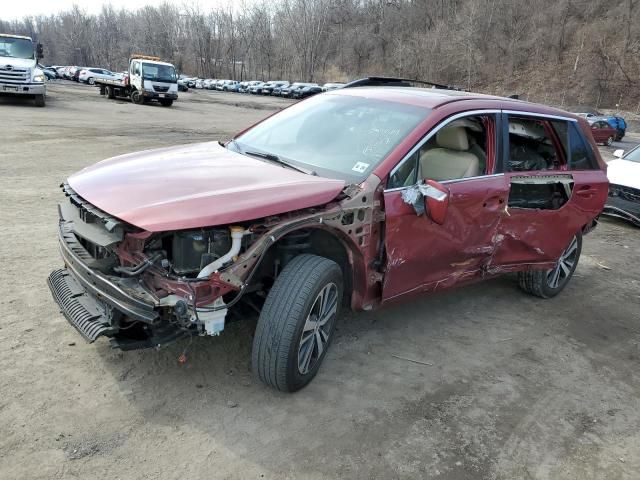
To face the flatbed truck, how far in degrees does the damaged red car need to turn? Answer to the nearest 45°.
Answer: approximately 135° to its right

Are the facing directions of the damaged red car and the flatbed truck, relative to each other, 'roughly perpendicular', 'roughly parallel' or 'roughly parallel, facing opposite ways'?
roughly perpendicular

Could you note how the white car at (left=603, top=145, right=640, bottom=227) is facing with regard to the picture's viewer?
facing the viewer and to the left of the viewer

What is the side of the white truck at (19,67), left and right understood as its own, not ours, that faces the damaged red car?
front

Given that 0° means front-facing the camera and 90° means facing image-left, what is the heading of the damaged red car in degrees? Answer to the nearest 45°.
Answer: approximately 45°

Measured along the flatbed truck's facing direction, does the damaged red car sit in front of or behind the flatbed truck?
in front

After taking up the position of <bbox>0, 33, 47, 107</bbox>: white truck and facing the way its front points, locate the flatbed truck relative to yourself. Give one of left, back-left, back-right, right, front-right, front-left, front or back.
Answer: back-left

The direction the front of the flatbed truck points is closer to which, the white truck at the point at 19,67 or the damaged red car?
the damaged red car

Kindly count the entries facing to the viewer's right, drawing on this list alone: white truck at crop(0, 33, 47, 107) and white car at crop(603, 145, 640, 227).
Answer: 0

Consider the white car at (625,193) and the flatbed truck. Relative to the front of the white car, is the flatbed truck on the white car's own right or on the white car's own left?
on the white car's own right

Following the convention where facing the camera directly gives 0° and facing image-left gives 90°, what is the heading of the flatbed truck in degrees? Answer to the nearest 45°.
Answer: approximately 315°

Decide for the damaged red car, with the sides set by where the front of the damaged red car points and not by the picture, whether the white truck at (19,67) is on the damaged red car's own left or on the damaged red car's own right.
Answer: on the damaged red car's own right

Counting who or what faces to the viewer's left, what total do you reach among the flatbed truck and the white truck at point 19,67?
0

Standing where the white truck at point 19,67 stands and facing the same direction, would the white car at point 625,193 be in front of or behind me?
in front

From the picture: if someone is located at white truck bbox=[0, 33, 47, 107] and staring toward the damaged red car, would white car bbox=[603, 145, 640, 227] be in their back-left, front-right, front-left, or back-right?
front-left

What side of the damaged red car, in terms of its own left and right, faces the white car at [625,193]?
back

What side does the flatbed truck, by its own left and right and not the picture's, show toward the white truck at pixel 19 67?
right

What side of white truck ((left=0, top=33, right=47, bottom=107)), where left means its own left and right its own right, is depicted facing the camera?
front
